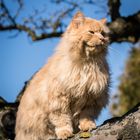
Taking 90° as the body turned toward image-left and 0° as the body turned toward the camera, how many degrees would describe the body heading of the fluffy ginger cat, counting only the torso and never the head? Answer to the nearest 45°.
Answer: approximately 315°
